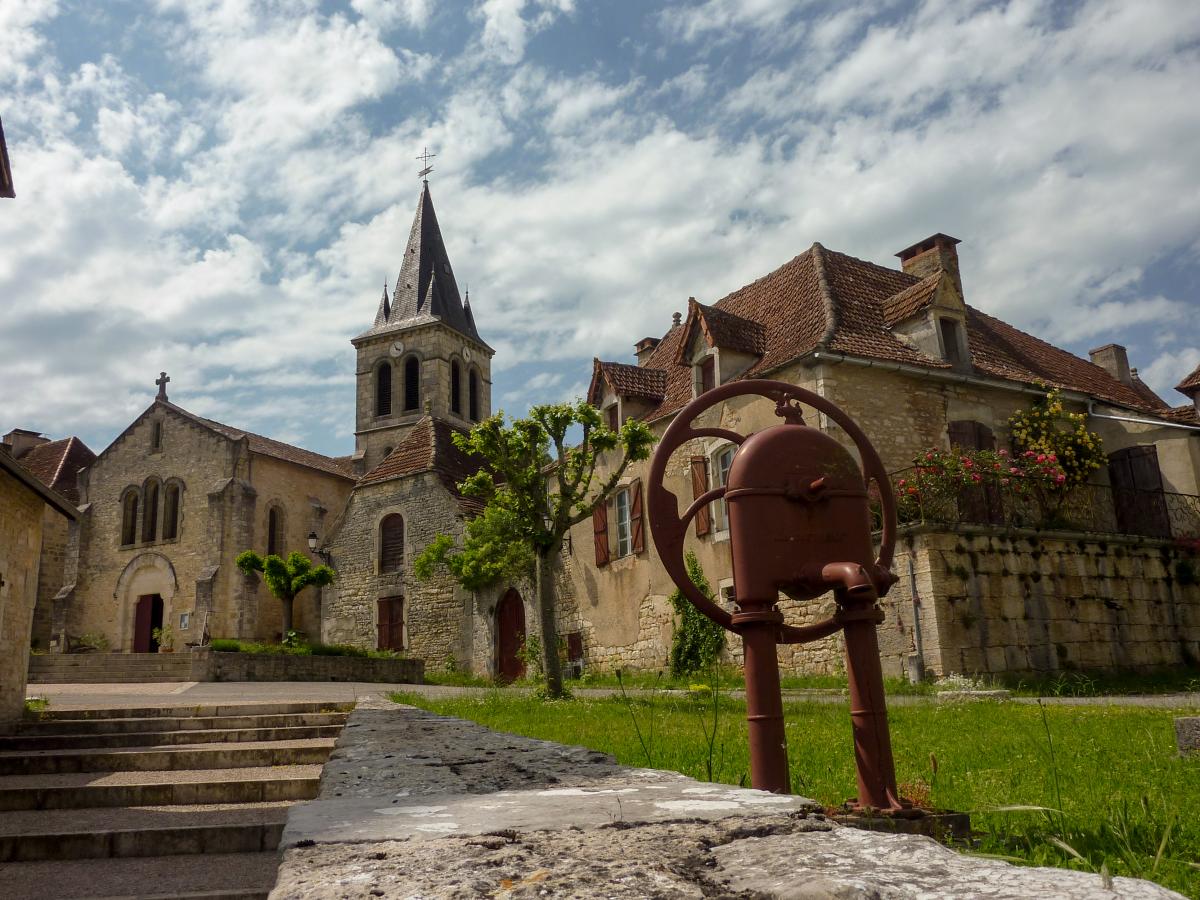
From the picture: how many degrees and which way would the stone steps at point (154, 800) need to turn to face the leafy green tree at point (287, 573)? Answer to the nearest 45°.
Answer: approximately 180°

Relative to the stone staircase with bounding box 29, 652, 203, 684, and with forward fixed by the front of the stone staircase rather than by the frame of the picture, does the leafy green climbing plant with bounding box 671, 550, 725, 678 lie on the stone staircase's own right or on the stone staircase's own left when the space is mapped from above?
on the stone staircase's own left

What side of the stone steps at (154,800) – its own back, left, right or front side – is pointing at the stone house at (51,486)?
back

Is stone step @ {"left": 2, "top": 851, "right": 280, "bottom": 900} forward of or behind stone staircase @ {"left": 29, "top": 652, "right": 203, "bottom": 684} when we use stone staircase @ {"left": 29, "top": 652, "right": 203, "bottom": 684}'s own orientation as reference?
forward

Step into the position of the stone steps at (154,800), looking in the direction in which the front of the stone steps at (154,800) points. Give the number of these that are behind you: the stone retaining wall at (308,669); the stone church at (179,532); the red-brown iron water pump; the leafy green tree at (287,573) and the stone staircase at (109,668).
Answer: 4

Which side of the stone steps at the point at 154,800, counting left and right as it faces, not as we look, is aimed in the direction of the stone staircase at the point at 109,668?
back

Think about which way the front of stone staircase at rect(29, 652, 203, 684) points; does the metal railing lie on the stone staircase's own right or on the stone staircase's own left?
on the stone staircase's own left

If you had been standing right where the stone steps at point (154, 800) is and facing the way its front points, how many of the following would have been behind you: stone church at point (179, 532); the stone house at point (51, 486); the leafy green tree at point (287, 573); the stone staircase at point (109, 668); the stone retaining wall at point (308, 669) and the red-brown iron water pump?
5

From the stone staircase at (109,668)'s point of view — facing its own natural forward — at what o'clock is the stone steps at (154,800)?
The stone steps is roughly at 12 o'clock from the stone staircase.

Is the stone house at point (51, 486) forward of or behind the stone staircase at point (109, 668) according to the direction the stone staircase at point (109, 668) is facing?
behind

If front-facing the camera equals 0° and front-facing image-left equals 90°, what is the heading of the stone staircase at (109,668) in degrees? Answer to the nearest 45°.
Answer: approximately 0°

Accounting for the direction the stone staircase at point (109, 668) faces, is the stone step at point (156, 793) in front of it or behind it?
in front

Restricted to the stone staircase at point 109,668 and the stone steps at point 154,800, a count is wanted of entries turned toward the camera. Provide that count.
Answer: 2

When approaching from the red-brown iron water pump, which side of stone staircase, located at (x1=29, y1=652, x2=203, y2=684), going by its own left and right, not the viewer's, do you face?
front

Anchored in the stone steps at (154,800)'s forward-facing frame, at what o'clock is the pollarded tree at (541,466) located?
The pollarded tree is roughly at 7 o'clock from the stone steps.
